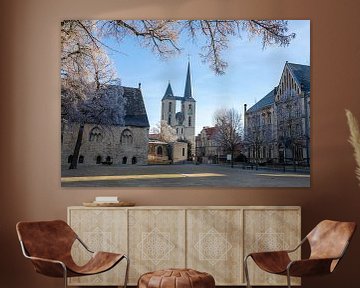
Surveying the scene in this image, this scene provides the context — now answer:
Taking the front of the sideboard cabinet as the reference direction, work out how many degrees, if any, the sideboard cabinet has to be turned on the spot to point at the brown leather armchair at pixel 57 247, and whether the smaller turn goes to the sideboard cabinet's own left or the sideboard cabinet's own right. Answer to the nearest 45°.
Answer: approximately 90° to the sideboard cabinet's own right

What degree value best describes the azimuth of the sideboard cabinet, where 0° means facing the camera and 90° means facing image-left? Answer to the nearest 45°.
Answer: approximately 0°

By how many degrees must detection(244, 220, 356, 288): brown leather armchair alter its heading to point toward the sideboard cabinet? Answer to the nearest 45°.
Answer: approximately 45° to its right

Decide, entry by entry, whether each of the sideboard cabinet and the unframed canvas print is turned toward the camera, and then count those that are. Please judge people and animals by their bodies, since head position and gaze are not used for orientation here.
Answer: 2

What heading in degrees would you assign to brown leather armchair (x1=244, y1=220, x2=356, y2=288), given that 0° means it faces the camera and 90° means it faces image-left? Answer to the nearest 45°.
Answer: approximately 45°

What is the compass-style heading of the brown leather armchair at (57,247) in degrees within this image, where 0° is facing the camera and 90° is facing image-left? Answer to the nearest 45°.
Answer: approximately 315°

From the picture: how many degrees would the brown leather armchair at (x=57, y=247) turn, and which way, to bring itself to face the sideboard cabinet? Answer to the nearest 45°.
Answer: approximately 45° to its left
